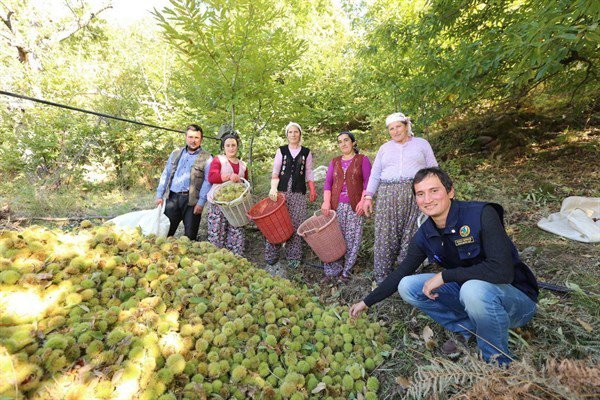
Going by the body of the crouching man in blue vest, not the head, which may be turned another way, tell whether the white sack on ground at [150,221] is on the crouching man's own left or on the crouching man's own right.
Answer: on the crouching man's own right

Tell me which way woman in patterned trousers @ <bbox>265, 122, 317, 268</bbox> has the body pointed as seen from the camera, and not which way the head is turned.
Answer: toward the camera

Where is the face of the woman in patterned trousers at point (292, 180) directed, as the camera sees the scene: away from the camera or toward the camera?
toward the camera

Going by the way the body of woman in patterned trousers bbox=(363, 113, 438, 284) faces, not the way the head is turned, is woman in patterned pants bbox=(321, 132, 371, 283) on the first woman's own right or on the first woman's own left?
on the first woman's own right

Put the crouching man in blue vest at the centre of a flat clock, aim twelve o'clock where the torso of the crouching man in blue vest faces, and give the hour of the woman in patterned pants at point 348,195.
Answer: The woman in patterned pants is roughly at 3 o'clock from the crouching man in blue vest.

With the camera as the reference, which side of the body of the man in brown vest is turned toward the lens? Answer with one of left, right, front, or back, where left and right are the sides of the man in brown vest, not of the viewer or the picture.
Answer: front

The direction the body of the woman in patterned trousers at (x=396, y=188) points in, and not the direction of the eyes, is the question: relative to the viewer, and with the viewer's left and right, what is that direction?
facing the viewer

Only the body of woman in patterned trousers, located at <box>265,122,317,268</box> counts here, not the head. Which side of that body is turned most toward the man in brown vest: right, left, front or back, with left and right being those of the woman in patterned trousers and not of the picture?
right

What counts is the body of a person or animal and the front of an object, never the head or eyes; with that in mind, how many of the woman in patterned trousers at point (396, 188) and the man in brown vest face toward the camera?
2

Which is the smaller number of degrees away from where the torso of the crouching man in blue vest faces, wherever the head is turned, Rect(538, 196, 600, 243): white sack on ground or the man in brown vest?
the man in brown vest
